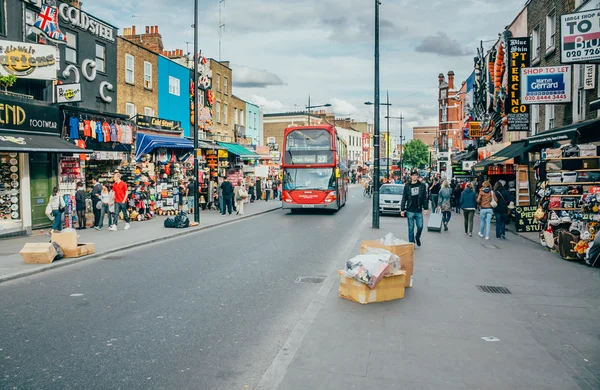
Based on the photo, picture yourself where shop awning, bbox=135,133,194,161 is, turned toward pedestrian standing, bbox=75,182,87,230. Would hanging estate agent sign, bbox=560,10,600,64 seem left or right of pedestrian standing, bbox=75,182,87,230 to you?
left

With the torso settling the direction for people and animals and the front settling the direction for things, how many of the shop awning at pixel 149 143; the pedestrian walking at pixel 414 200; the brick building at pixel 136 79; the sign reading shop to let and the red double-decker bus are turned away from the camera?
0

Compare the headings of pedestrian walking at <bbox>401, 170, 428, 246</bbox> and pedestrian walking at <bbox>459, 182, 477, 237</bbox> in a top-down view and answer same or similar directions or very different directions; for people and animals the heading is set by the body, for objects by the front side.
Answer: very different directions

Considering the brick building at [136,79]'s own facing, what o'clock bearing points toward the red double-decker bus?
The red double-decker bus is roughly at 11 o'clock from the brick building.

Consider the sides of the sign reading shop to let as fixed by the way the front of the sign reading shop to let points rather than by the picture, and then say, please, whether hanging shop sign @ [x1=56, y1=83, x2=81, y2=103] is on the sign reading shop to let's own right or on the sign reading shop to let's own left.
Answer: on the sign reading shop to let's own right

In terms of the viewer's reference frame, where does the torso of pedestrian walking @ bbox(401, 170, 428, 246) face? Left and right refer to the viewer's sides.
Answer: facing the viewer

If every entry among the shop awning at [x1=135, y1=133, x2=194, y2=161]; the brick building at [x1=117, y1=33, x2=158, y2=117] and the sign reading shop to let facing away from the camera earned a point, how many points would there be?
0

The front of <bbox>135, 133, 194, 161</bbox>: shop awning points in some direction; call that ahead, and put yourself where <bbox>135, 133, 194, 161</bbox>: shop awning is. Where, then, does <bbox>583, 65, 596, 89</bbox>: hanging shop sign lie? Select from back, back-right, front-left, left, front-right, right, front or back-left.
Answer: front

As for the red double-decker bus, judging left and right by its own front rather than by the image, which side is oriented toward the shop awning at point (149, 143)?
right

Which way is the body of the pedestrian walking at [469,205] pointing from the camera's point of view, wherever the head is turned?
away from the camera

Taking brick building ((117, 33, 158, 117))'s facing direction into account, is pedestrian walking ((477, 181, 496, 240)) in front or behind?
in front

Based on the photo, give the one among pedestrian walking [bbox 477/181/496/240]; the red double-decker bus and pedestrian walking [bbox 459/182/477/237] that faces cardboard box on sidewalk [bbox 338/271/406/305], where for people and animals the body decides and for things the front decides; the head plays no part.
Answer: the red double-decker bus

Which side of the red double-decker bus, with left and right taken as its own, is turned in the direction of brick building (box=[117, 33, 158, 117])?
right

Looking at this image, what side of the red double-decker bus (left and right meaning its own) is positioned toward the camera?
front

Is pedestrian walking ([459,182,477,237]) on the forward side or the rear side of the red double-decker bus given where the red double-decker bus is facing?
on the forward side

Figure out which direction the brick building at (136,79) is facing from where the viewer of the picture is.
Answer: facing the viewer and to the right of the viewer
